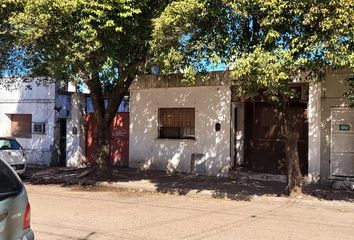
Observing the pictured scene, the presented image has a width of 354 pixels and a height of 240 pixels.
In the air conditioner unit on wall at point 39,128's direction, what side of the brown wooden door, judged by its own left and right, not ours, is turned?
right

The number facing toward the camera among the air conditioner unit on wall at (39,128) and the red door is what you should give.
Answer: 2

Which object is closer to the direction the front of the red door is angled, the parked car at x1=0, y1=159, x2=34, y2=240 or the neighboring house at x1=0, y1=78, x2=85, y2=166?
the parked car

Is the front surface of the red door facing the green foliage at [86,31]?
yes

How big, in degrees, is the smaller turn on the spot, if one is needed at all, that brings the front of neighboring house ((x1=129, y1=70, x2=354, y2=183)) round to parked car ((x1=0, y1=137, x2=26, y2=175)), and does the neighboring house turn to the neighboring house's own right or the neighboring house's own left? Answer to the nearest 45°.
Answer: approximately 90° to the neighboring house's own right
